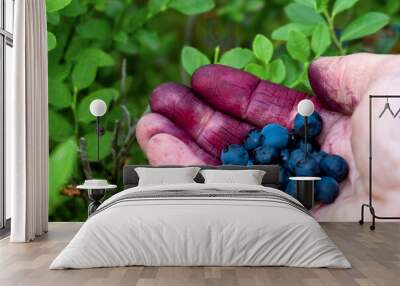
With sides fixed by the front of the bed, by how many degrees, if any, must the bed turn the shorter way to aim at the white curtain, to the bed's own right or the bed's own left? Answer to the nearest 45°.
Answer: approximately 135° to the bed's own right

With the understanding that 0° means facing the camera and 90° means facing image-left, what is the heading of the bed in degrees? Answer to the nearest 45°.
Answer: approximately 0°
